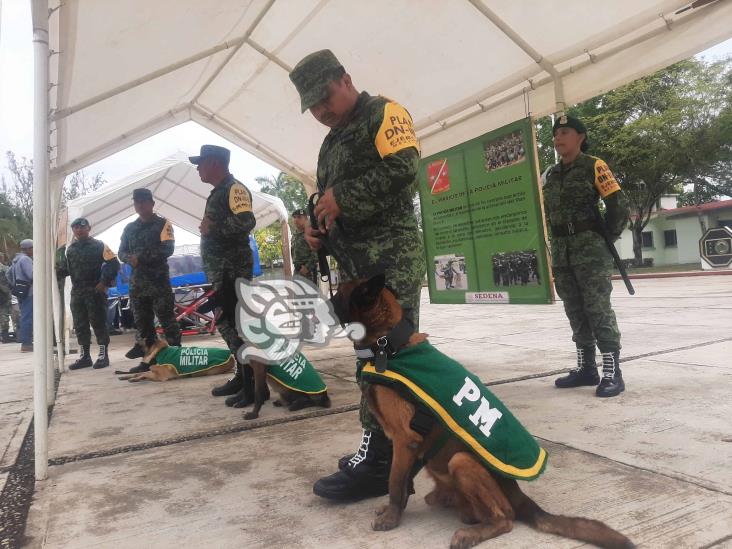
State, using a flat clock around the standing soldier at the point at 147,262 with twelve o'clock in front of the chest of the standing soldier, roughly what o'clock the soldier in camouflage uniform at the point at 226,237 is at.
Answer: The soldier in camouflage uniform is roughly at 10 o'clock from the standing soldier.

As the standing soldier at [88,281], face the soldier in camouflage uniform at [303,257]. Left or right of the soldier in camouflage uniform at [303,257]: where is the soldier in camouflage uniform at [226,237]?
right

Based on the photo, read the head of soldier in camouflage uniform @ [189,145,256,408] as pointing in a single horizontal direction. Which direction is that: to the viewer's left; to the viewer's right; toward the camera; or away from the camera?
to the viewer's left

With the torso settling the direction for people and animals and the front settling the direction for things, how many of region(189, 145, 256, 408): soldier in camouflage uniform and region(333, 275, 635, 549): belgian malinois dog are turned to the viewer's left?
2

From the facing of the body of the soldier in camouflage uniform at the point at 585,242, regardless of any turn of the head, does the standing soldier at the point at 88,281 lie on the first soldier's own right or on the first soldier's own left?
on the first soldier's own right

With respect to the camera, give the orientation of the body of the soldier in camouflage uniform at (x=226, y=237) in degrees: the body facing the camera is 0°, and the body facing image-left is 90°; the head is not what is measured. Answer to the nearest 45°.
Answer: approximately 90°

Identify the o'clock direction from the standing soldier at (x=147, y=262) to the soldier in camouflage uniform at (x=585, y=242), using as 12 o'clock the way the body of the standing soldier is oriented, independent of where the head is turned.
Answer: The soldier in camouflage uniform is roughly at 9 o'clock from the standing soldier.

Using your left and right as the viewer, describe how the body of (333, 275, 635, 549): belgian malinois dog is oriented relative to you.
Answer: facing to the left of the viewer

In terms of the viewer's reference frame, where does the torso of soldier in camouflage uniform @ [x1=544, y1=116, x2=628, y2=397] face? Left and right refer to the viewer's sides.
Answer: facing the viewer and to the left of the viewer
